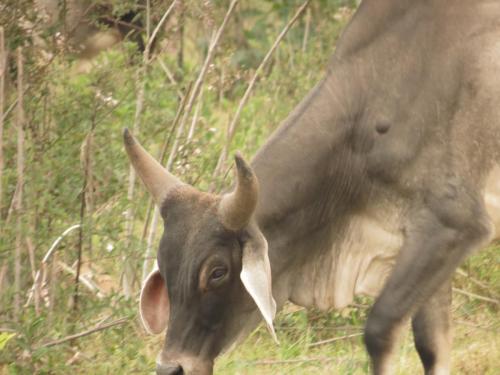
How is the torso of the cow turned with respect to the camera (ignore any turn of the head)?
to the viewer's left

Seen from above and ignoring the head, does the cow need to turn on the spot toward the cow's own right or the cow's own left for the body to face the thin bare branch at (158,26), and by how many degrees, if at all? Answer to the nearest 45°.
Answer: approximately 45° to the cow's own right

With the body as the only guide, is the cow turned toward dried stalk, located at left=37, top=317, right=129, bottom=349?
yes

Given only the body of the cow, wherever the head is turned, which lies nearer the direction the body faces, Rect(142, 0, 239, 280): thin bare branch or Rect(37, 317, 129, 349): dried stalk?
the dried stalk

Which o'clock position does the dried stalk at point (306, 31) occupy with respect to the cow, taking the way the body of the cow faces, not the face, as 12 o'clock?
The dried stalk is roughly at 3 o'clock from the cow.

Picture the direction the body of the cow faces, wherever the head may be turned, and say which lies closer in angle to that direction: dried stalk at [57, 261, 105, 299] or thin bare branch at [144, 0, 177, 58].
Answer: the dried stalk

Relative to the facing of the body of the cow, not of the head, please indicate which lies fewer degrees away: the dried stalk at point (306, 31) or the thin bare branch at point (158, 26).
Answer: the thin bare branch

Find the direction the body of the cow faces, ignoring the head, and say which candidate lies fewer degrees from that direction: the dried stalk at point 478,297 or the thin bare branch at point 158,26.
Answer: the thin bare branch
